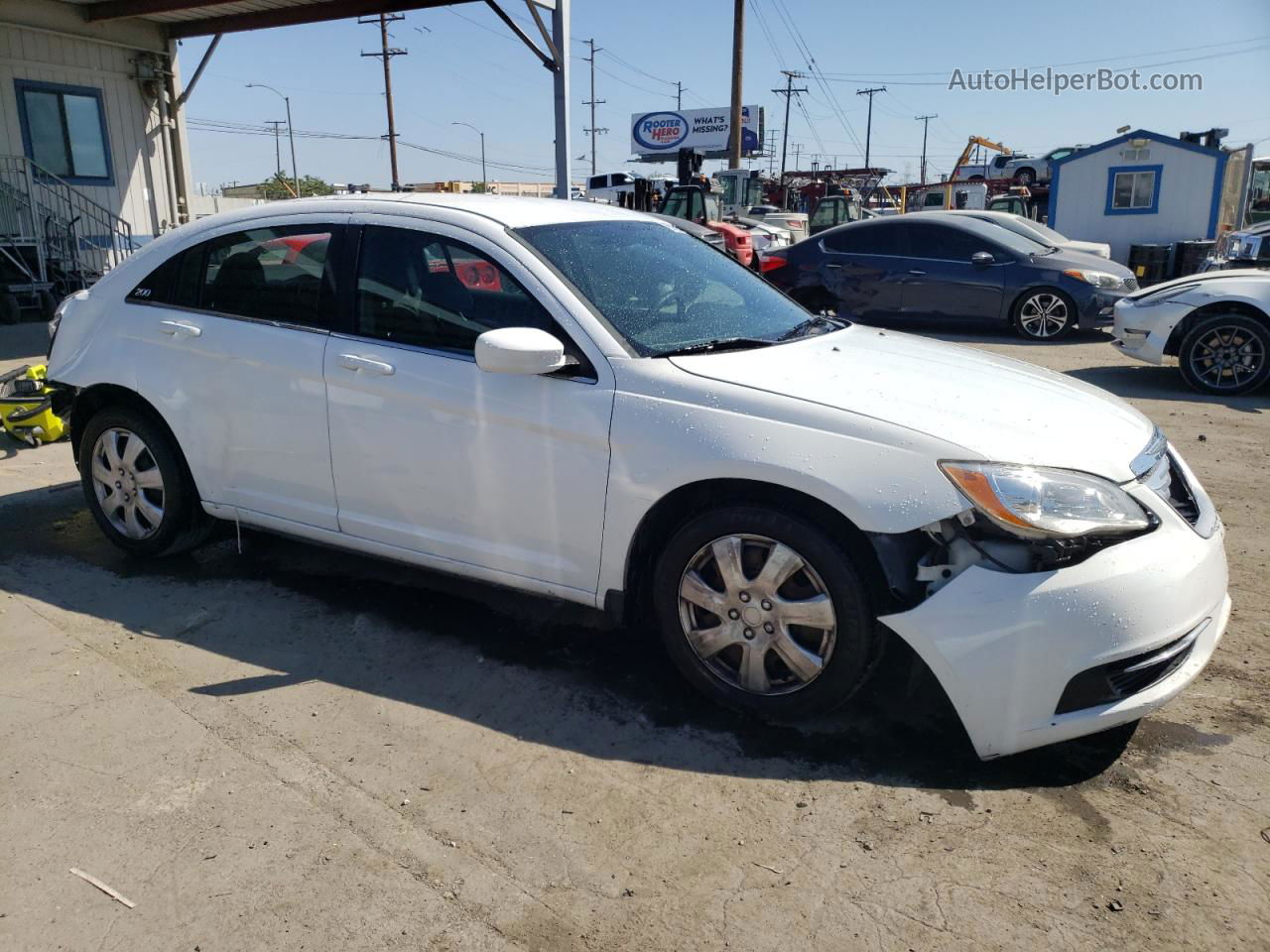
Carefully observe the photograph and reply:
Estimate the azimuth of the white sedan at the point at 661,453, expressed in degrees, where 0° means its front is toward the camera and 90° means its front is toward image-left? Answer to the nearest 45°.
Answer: approximately 315°

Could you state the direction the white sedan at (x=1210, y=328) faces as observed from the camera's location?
facing to the left of the viewer

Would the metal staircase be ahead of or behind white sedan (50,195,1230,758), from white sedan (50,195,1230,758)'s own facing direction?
behind

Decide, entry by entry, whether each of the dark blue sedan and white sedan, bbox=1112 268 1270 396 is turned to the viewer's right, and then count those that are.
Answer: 1

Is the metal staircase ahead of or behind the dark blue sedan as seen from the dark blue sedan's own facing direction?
behind

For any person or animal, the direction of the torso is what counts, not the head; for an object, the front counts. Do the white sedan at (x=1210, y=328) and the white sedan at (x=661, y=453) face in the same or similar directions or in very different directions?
very different directions

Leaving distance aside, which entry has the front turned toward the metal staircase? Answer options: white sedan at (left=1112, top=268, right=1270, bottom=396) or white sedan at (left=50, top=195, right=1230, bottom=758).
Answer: white sedan at (left=1112, top=268, right=1270, bottom=396)

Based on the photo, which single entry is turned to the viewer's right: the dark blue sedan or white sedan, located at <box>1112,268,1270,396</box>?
the dark blue sedan

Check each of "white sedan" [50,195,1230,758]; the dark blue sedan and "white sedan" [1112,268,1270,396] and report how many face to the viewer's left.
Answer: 1

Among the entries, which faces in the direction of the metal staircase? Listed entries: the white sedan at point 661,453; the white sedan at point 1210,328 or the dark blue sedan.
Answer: the white sedan at point 1210,328

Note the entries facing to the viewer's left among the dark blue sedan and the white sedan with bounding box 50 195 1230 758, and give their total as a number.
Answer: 0

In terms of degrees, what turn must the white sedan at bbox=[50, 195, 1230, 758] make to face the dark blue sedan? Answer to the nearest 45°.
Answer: approximately 90° to its left

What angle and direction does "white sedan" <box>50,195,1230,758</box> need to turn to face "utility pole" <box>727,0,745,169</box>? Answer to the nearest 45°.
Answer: approximately 135° to its left

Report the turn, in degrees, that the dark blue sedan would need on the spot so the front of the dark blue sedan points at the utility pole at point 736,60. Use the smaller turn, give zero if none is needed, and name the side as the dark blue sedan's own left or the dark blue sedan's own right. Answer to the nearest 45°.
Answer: approximately 90° to the dark blue sedan's own left

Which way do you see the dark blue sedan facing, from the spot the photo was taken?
facing to the right of the viewer

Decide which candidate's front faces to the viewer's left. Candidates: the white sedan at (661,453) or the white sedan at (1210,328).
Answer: the white sedan at (1210,328)
